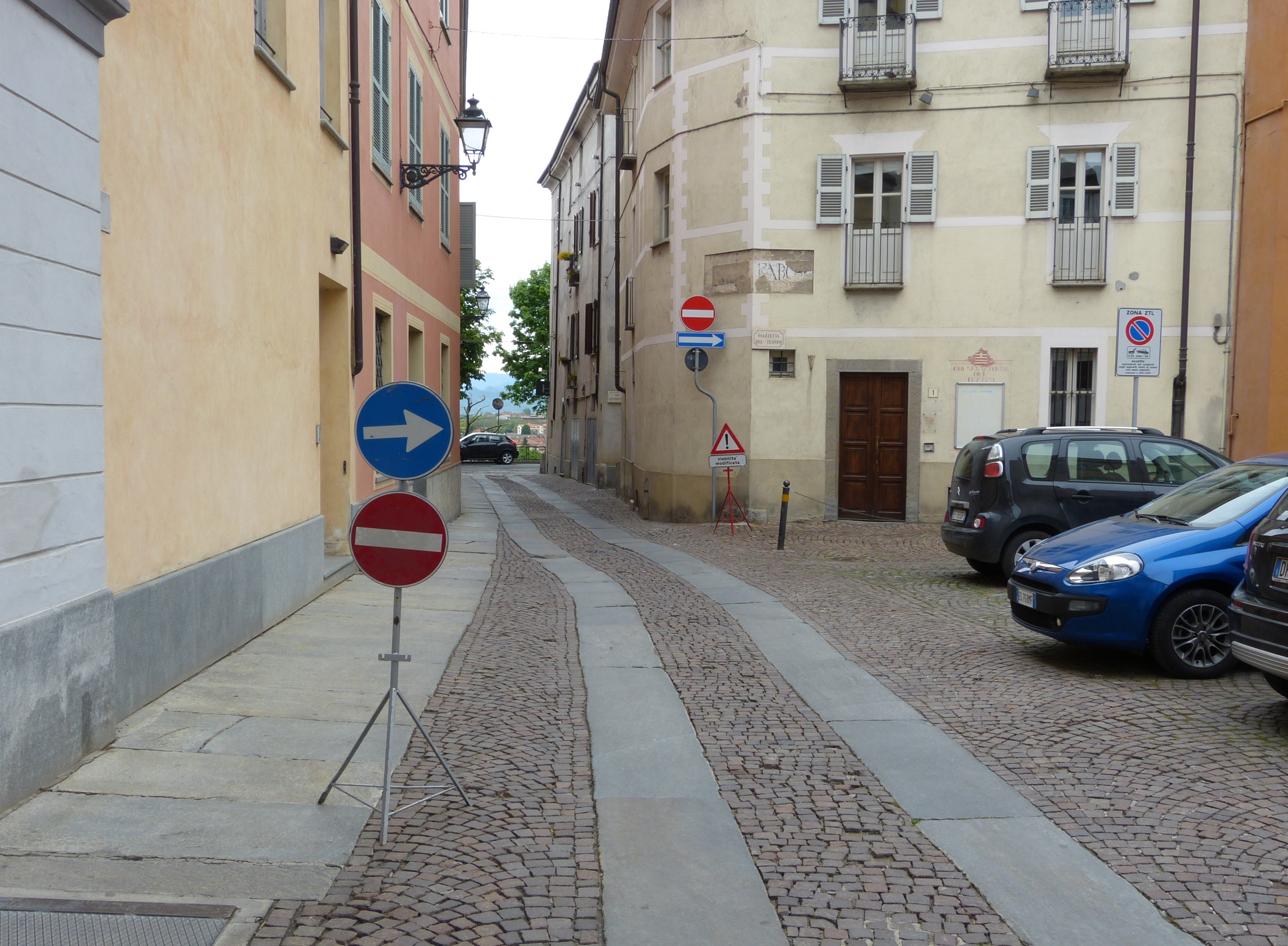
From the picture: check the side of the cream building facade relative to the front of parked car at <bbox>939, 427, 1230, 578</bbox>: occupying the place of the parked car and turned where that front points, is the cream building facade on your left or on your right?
on your left

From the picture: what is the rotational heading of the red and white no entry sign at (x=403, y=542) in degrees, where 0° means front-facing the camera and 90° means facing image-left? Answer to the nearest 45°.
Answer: approximately 0°

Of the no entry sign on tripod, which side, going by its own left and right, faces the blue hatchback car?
left

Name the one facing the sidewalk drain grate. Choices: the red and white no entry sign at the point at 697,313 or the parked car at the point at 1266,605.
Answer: the red and white no entry sign

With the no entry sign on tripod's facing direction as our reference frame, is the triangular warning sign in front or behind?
behind

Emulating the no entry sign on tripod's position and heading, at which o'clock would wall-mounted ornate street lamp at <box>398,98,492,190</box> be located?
The wall-mounted ornate street lamp is roughly at 6 o'clock from the no entry sign on tripod.

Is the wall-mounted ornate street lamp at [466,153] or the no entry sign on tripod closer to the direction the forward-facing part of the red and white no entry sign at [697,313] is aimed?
the no entry sign on tripod

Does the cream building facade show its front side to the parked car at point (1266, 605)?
yes

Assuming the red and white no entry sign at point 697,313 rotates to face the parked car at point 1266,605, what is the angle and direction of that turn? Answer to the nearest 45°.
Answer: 0° — it already faces it
